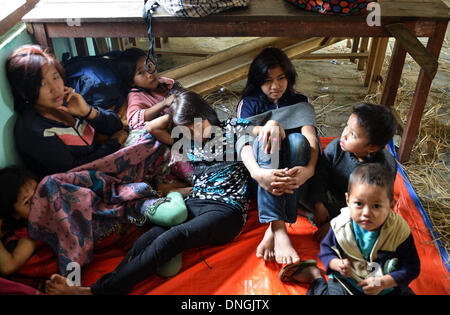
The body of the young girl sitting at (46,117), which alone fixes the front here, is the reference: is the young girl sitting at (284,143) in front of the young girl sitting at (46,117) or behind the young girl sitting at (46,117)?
in front

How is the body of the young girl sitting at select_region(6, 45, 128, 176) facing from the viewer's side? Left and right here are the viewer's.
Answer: facing the viewer and to the right of the viewer

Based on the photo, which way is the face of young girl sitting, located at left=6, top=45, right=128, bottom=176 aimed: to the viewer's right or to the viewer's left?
to the viewer's right

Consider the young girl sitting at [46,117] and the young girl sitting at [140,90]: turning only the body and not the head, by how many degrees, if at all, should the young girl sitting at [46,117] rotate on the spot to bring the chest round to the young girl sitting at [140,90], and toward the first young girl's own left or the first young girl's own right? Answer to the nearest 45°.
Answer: approximately 90° to the first young girl's own left

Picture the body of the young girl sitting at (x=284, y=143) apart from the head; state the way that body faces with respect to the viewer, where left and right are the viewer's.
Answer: facing the viewer

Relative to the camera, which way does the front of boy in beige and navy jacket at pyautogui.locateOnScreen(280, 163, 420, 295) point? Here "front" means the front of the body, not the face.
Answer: toward the camera

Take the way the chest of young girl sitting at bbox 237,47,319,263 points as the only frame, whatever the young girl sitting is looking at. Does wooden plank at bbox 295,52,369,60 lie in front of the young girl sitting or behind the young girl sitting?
behind
